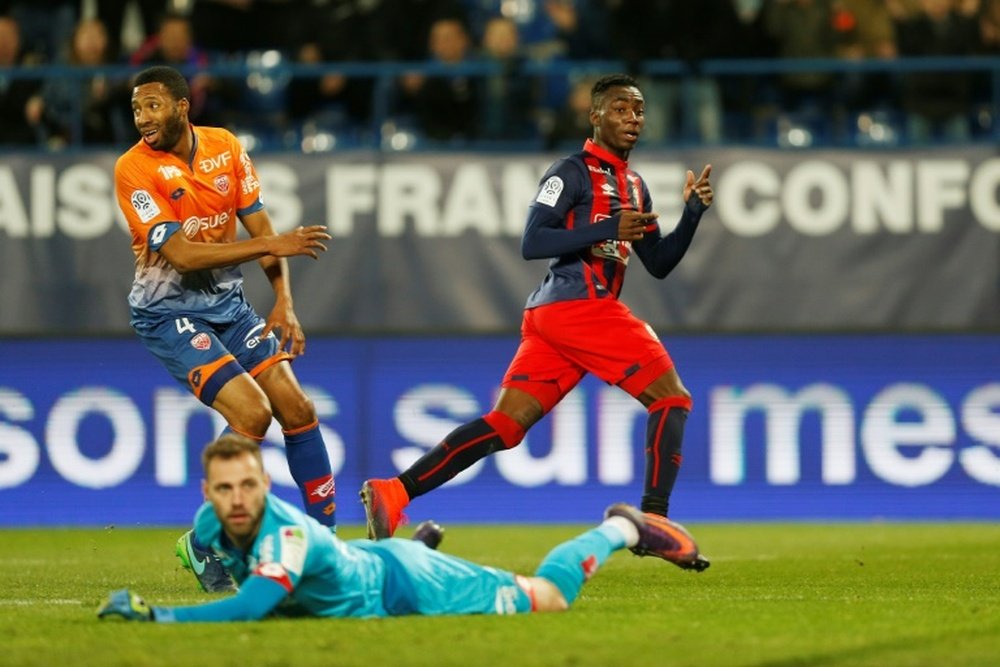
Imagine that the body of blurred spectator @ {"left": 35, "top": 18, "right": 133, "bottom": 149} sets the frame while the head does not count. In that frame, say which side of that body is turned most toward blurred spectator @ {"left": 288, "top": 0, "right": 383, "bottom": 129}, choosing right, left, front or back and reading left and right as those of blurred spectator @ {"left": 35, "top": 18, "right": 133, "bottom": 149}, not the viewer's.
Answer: left

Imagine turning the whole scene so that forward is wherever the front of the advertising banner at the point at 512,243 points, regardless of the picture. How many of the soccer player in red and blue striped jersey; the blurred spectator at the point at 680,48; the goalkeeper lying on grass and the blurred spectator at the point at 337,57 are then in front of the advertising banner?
2

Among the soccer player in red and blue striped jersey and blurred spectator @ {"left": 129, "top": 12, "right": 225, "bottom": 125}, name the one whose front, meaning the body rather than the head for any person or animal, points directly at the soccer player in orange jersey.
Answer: the blurred spectator

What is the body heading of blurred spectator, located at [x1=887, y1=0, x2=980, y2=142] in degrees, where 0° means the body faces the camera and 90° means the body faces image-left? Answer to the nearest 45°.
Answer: approximately 0°

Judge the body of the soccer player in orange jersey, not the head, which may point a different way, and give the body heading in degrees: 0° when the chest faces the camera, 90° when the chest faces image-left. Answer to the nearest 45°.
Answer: approximately 315°

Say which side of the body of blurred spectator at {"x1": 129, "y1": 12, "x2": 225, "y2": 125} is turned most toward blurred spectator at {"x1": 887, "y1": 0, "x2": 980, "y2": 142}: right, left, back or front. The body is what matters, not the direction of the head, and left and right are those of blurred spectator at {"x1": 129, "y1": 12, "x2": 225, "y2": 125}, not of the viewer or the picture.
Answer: left
